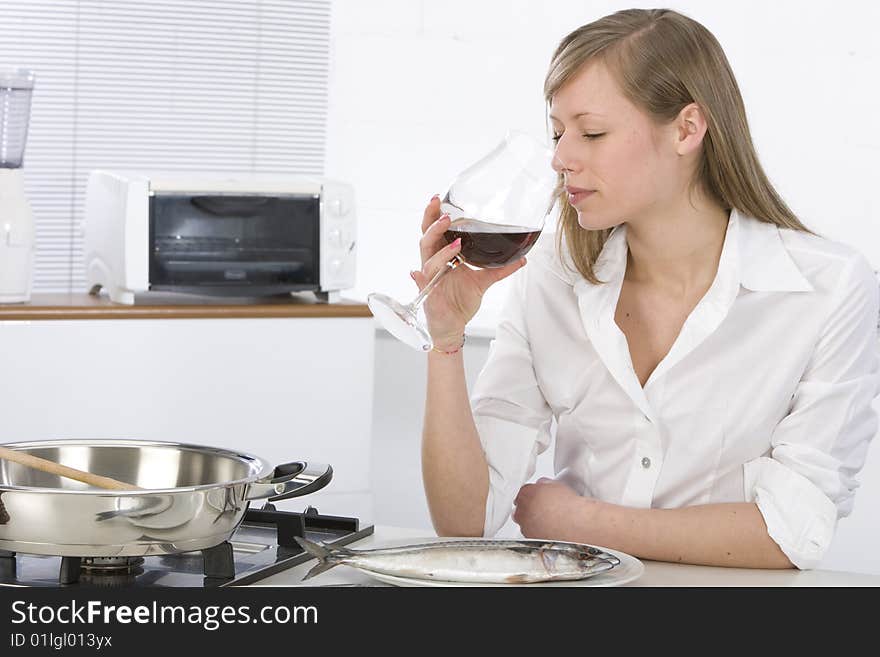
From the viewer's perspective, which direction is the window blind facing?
toward the camera

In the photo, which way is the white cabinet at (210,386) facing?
toward the camera

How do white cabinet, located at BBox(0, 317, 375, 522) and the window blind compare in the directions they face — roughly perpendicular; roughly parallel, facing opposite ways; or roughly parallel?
roughly parallel

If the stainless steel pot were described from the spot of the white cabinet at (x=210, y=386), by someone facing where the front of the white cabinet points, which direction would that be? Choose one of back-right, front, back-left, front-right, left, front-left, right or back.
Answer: front

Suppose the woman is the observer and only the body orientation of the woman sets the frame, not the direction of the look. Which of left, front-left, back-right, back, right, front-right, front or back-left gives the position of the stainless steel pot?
front

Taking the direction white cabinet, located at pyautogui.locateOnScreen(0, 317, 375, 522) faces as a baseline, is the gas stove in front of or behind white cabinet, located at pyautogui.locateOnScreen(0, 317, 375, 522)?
in front

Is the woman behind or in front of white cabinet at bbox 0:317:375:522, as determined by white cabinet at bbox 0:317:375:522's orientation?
in front

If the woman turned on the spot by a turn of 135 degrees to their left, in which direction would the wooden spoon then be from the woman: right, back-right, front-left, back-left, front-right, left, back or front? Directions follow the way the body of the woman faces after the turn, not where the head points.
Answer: back-right

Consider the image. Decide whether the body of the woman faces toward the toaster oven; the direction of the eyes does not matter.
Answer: no

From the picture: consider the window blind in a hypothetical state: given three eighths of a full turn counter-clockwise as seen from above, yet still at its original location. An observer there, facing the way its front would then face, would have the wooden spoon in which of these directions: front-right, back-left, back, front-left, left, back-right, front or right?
back-right

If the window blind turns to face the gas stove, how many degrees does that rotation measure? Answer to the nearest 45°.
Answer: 0° — it already faces it

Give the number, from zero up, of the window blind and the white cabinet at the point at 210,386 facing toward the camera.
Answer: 2

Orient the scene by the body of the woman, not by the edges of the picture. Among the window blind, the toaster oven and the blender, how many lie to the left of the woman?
0

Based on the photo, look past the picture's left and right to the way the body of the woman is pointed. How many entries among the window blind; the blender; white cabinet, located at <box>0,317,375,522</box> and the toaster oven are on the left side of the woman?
0

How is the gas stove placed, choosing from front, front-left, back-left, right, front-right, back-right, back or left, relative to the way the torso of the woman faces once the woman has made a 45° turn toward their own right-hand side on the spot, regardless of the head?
front-left
